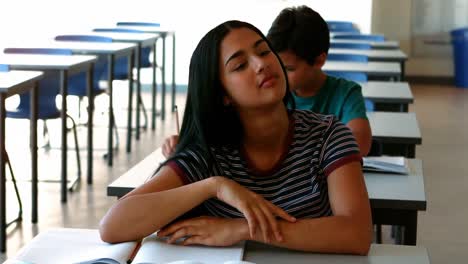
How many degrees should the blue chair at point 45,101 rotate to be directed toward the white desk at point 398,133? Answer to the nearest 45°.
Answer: approximately 45° to its left

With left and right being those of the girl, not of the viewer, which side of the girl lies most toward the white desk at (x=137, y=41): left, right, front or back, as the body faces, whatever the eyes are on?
back

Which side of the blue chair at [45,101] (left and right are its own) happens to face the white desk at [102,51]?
back

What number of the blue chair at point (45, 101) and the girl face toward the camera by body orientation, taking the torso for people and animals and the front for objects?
2

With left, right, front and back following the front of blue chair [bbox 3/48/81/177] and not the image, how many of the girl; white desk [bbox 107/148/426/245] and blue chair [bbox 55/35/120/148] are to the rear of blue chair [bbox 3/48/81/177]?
1

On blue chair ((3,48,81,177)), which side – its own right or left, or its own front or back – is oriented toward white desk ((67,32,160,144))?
back

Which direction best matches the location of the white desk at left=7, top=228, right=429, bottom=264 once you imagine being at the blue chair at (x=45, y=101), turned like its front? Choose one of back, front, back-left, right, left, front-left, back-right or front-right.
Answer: front

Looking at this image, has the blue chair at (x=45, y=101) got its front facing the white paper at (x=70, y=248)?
yes

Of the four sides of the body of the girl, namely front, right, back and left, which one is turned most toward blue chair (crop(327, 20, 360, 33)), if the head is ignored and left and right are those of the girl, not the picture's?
back

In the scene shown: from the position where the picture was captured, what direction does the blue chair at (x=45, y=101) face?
facing the viewer

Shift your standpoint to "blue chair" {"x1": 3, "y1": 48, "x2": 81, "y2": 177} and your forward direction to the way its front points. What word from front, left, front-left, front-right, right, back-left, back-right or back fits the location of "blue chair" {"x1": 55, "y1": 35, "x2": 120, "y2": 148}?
back

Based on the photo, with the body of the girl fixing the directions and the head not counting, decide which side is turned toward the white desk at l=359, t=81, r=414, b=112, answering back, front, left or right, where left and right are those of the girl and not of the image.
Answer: back
